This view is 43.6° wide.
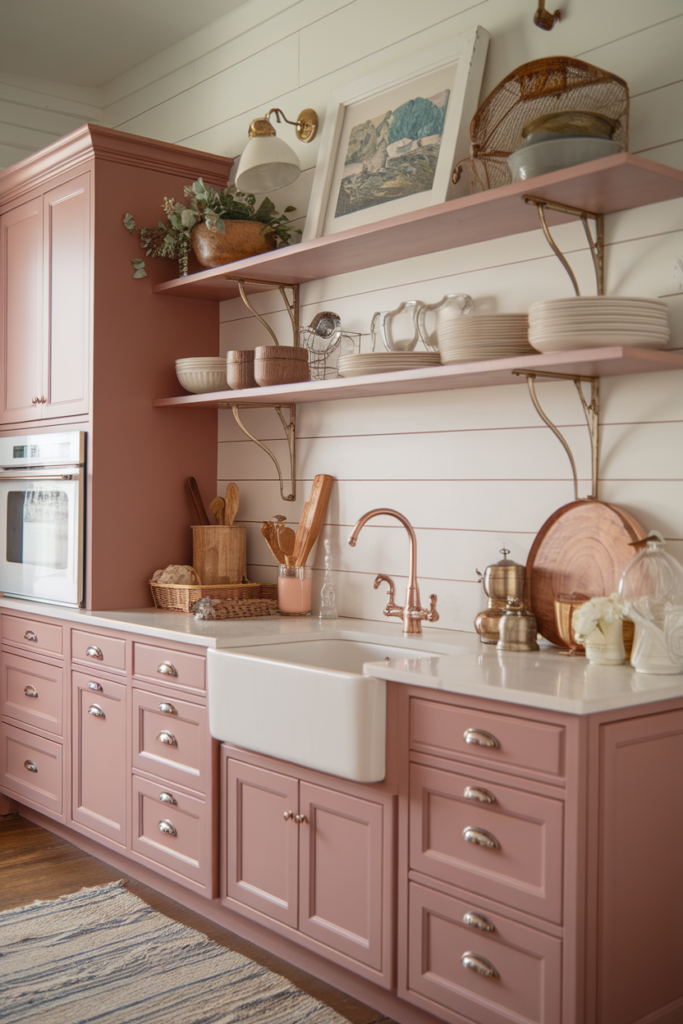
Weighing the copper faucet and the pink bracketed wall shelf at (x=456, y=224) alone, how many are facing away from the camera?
0

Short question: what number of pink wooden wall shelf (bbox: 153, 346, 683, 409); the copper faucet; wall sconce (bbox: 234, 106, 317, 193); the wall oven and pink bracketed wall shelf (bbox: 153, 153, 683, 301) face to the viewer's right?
0

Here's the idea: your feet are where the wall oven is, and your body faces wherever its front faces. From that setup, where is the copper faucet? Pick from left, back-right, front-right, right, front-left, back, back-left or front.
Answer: left

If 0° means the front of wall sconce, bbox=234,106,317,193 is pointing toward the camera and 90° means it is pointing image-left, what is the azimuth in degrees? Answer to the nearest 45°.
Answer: approximately 45°

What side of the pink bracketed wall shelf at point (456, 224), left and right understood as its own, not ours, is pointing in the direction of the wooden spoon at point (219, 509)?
right

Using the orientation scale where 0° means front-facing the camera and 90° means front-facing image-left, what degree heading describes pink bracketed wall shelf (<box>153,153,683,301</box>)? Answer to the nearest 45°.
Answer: approximately 45°

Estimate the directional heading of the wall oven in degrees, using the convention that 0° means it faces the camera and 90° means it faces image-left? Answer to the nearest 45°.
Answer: approximately 45°

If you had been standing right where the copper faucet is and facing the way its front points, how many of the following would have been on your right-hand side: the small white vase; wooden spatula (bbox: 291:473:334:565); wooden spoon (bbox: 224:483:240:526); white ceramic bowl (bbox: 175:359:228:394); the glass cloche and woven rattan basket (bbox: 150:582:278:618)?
4

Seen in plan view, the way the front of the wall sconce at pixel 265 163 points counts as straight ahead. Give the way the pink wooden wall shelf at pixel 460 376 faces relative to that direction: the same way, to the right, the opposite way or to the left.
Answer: the same way

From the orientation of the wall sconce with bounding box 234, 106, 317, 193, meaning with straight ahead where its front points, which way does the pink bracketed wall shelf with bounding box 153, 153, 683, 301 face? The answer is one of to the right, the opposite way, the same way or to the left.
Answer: the same way

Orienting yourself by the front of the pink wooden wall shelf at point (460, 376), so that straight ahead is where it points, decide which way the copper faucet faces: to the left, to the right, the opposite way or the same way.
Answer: the same way

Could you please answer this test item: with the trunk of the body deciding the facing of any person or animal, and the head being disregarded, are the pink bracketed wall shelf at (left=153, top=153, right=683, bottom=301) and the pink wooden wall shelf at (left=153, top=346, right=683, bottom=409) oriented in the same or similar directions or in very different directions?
same or similar directions
